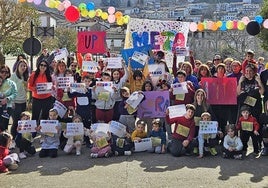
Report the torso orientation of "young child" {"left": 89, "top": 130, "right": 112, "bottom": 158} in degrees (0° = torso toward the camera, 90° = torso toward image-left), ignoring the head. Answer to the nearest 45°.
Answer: approximately 0°

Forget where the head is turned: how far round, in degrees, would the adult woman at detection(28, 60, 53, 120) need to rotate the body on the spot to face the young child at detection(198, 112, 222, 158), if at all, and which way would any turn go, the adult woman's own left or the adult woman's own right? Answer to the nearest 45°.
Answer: approximately 45° to the adult woman's own left

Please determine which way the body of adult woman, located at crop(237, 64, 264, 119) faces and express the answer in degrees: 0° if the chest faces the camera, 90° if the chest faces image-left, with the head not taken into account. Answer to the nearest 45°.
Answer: approximately 0°

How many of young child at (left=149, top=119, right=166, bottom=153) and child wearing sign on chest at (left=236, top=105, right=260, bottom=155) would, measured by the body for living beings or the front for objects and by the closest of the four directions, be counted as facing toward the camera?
2

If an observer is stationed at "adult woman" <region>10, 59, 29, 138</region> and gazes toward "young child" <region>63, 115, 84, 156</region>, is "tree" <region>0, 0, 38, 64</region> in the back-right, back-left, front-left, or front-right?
back-left

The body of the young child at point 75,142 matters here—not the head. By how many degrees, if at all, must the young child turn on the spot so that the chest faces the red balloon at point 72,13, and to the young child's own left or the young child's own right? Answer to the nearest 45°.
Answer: approximately 180°

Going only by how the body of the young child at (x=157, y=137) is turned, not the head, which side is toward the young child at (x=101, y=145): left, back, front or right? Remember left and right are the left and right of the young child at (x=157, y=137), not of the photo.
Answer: right

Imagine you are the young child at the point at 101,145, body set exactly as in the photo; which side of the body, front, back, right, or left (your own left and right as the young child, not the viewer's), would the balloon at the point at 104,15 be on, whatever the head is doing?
back

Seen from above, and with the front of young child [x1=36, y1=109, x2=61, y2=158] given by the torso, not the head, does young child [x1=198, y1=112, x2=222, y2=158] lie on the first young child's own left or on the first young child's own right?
on the first young child's own left
